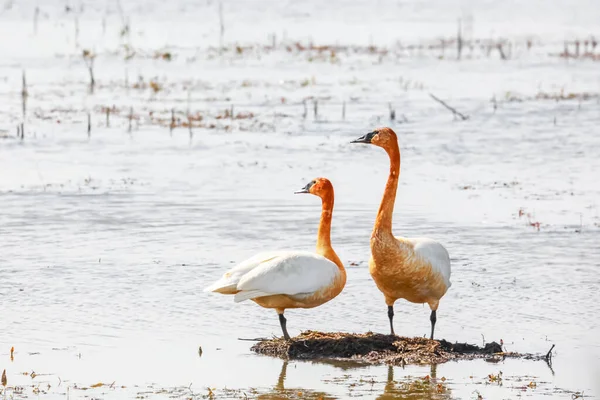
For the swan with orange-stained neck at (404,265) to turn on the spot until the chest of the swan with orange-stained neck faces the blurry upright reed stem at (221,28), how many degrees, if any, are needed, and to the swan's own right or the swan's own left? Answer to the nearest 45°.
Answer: approximately 135° to the swan's own right

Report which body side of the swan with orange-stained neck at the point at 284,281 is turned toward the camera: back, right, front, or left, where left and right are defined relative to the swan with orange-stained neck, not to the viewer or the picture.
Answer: right

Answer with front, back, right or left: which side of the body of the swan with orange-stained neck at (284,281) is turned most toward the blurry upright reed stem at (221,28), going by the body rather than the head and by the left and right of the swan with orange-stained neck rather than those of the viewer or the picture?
left

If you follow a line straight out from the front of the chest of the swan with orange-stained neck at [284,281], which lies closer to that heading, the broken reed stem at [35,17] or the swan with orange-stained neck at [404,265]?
the swan with orange-stained neck

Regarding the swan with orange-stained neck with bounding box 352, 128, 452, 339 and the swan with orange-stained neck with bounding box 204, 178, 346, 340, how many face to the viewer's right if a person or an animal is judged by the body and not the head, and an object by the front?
1

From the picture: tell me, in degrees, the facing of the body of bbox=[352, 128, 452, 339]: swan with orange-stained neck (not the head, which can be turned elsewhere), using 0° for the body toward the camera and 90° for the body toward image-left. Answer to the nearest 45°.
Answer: approximately 45°
